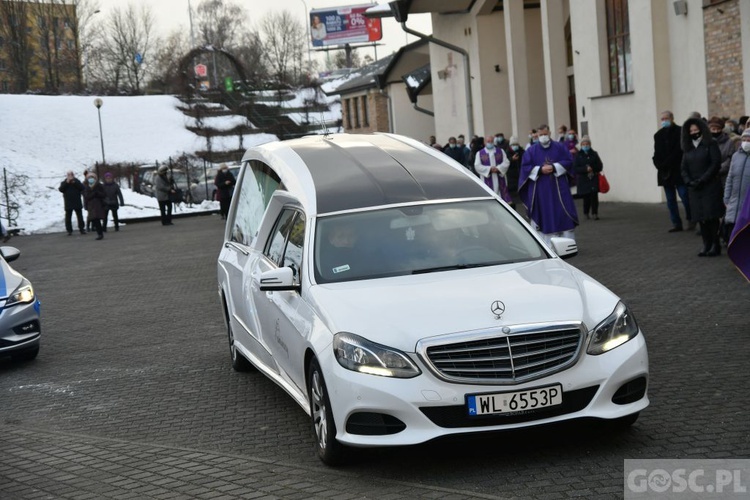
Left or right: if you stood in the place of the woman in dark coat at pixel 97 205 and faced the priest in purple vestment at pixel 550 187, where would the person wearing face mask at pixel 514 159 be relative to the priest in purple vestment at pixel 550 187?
left

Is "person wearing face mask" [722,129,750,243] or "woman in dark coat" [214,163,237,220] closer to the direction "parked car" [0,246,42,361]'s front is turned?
the person wearing face mask

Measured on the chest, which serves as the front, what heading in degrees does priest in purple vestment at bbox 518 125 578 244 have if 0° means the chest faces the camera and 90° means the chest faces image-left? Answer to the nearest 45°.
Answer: approximately 0°

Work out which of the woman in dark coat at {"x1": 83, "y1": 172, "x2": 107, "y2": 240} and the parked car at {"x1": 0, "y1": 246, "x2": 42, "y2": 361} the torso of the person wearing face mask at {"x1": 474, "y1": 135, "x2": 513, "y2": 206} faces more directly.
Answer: the parked car

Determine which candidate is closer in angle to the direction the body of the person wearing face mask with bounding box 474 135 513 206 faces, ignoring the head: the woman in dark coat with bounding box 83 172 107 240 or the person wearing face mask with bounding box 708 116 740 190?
the person wearing face mask

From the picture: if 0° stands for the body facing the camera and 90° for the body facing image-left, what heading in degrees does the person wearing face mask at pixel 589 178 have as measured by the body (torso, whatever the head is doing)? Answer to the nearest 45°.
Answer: approximately 0°

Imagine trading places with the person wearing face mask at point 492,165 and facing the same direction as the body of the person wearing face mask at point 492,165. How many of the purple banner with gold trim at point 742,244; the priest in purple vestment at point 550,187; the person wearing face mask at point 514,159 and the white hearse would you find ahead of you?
3

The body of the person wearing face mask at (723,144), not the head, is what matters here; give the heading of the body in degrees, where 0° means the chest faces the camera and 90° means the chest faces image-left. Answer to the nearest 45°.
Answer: approximately 45°

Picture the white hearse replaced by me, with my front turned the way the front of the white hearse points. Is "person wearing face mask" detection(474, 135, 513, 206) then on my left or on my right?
on my left
